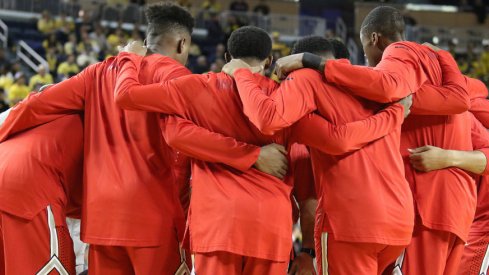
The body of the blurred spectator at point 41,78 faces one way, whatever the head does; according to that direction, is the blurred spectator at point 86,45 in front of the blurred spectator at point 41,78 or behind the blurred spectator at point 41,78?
behind

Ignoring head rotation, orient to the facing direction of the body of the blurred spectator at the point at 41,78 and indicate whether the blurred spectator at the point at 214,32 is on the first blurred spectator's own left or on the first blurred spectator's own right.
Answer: on the first blurred spectator's own left

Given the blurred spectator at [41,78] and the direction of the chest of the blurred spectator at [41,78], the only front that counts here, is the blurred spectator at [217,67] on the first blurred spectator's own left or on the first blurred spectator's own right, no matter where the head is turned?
on the first blurred spectator's own left

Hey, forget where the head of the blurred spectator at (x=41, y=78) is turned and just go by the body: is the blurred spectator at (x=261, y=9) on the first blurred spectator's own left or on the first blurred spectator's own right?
on the first blurred spectator's own left

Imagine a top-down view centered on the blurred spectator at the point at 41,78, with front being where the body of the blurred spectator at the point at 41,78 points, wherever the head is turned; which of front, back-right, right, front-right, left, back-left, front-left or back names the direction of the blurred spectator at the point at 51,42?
back

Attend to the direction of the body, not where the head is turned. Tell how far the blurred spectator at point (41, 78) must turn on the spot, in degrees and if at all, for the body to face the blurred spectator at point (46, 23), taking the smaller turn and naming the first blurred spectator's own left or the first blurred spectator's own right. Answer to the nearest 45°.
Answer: approximately 180°

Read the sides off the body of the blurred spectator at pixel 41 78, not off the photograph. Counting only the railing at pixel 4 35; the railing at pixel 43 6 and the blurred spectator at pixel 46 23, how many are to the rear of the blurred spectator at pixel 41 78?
3

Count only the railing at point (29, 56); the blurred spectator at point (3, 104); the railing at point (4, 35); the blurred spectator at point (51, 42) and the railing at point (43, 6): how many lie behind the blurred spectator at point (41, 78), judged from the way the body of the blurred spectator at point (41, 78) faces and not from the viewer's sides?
4

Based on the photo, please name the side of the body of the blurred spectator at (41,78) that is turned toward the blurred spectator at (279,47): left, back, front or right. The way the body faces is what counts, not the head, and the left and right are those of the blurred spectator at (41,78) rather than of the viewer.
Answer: left

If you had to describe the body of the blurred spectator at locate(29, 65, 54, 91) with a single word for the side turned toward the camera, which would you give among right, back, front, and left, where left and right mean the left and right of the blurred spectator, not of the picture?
front

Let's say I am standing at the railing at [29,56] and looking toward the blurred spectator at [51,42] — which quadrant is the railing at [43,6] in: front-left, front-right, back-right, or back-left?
front-left

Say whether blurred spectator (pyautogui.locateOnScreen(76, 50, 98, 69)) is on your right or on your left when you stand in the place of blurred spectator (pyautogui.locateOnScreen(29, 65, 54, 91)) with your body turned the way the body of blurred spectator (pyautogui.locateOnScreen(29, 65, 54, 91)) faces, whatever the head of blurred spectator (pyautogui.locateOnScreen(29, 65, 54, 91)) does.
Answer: on your left

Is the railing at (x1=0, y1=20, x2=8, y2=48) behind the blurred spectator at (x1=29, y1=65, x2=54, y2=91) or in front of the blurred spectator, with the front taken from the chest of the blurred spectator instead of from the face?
behind

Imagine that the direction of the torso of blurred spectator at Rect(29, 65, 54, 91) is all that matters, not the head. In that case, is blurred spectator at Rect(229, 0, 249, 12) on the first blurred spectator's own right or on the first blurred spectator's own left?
on the first blurred spectator's own left

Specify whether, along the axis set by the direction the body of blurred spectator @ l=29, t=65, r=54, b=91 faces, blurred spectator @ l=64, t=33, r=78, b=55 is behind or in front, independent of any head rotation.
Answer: behind

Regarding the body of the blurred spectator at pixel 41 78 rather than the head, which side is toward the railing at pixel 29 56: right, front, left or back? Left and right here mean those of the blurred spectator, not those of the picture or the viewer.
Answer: back

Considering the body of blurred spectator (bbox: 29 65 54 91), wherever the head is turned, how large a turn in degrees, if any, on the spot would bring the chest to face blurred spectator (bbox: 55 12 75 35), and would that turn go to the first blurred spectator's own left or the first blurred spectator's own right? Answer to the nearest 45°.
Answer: approximately 180°
